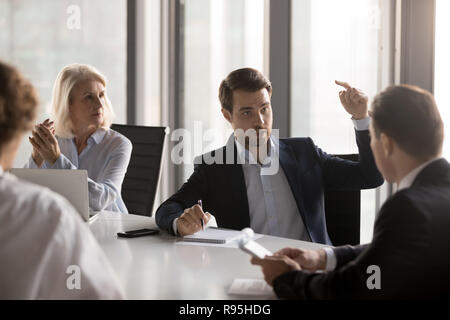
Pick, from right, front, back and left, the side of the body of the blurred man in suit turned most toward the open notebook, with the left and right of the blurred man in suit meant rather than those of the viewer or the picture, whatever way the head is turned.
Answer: front

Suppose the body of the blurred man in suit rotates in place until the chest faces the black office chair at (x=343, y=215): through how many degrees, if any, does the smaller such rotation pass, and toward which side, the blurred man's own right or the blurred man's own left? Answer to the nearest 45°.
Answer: approximately 45° to the blurred man's own right

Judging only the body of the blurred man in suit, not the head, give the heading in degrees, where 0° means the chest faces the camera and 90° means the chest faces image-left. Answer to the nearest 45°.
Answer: approximately 135°

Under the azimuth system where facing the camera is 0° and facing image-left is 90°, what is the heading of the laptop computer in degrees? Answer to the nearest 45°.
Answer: approximately 180°

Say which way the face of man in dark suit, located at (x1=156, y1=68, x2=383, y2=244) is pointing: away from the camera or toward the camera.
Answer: toward the camera

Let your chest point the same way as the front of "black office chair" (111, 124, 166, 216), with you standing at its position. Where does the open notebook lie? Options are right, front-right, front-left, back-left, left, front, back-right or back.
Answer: front-left

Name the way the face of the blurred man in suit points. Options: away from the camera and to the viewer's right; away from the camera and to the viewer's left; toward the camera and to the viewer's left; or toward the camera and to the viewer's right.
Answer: away from the camera and to the viewer's left

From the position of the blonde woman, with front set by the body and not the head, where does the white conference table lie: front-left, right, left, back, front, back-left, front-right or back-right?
front-left
